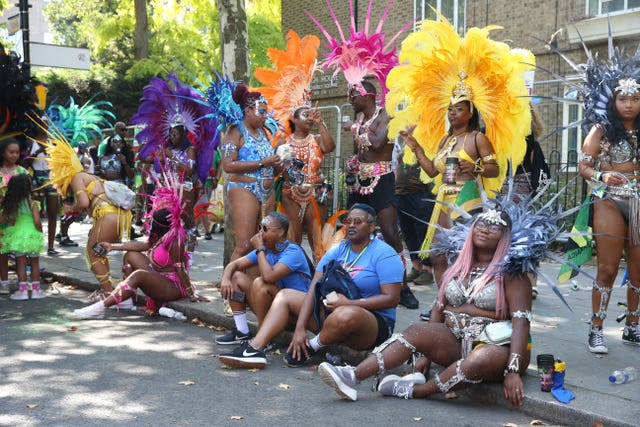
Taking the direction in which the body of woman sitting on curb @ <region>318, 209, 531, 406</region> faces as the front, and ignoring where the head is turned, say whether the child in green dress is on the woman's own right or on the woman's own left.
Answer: on the woman's own right

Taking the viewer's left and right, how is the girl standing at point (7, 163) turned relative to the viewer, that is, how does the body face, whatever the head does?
facing the viewer and to the right of the viewer

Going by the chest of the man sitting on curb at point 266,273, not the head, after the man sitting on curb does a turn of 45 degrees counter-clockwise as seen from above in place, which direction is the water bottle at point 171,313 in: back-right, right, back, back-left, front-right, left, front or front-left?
back-right

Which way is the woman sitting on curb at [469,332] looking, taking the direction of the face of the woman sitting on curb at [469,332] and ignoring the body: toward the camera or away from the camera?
toward the camera

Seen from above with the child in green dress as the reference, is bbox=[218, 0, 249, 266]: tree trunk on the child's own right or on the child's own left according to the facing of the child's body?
on the child's own right

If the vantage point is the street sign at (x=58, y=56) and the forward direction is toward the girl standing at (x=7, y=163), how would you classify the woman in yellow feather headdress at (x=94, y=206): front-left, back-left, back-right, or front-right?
front-left

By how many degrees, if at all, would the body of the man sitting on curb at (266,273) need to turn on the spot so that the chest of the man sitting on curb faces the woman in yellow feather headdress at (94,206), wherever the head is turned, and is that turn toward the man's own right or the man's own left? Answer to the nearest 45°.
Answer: approximately 90° to the man's own right

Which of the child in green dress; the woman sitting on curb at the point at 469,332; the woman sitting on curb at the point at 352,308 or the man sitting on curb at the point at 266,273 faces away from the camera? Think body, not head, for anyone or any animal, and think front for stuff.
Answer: the child in green dress

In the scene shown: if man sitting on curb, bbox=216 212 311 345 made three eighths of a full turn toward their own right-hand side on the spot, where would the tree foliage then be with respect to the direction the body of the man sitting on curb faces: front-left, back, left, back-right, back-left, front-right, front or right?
front

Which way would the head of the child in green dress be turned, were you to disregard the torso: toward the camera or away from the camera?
away from the camera

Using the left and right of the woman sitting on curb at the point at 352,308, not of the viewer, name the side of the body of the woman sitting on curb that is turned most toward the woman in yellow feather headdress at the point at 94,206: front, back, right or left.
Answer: right

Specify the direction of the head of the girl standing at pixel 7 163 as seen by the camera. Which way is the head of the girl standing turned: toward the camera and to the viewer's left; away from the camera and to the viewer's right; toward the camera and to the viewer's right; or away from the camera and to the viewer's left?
toward the camera and to the viewer's right
